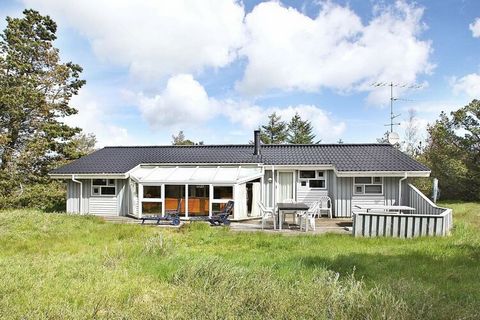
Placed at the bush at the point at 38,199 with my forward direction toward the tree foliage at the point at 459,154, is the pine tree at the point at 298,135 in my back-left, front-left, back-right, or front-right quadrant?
front-left

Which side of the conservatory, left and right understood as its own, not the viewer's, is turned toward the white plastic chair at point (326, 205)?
left

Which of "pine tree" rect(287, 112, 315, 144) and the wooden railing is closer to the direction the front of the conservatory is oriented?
the wooden railing

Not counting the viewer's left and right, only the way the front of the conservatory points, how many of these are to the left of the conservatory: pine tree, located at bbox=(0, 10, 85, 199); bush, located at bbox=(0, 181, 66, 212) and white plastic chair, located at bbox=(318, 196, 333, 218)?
1

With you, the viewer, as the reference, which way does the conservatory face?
facing the viewer

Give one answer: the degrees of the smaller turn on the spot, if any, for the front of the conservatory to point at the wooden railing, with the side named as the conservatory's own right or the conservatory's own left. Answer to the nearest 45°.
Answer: approximately 45° to the conservatory's own left

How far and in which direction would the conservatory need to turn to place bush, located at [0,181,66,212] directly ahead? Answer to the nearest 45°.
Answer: approximately 135° to its right

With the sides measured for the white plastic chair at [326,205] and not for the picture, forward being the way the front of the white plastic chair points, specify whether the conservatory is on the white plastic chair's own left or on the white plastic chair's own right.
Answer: on the white plastic chair's own right
